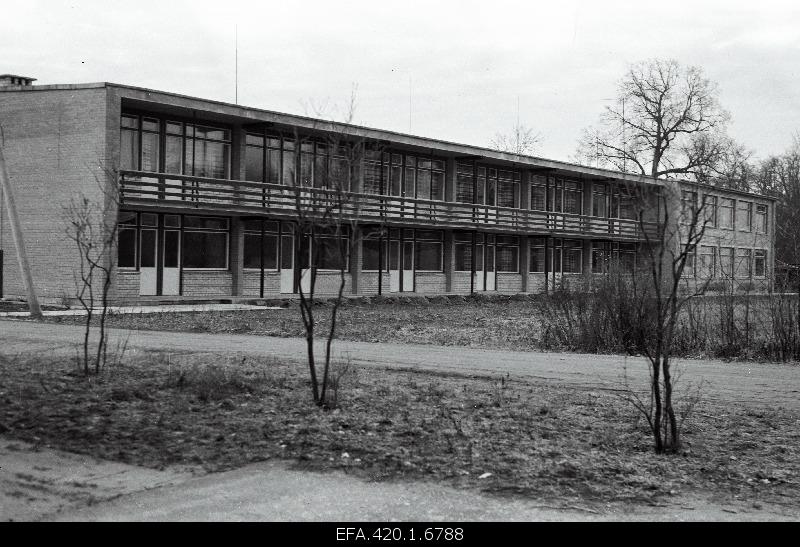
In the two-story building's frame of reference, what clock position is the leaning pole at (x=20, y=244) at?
The leaning pole is roughly at 2 o'clock from the two-story building.

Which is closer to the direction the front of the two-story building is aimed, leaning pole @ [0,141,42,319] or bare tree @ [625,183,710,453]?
the bare tree

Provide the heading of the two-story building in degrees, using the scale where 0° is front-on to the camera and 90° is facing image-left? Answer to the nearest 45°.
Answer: approximately 315°

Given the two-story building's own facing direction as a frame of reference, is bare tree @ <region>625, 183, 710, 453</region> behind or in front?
in front
